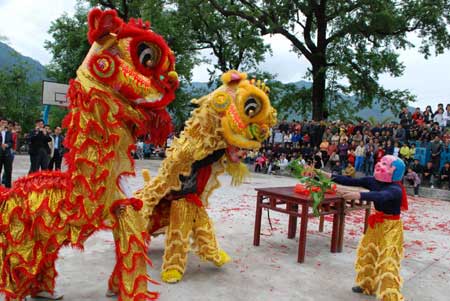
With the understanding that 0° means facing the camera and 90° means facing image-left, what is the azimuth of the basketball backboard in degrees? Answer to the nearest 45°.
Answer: approximately 315°

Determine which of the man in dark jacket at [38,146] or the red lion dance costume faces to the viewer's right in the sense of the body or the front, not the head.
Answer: the red lion dance costume

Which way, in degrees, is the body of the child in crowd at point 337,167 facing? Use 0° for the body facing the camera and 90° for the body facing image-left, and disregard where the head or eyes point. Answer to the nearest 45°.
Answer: approximately 0°

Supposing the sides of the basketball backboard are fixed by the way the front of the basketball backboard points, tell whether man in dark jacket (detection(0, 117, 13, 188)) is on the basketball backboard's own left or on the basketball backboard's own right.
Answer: on the basketball backboard's own right

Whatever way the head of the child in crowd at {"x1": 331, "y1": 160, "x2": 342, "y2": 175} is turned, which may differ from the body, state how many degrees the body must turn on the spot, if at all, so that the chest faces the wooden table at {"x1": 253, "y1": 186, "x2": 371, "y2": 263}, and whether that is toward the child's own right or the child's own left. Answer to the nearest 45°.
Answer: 0° — they already face it

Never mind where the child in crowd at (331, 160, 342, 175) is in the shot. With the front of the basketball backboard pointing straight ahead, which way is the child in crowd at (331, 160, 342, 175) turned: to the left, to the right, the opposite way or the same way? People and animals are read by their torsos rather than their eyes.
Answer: to the right

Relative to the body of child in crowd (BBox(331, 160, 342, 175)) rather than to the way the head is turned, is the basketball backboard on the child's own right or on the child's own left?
on the child's own right

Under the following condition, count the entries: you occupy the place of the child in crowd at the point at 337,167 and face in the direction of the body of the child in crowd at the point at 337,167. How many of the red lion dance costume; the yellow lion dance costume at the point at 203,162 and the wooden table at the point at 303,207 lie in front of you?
3

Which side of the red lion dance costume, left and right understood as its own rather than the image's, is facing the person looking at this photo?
right

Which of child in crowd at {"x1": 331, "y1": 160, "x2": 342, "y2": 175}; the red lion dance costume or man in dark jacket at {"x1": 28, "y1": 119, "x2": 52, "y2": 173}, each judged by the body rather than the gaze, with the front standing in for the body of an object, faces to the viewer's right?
the red lion dance costume

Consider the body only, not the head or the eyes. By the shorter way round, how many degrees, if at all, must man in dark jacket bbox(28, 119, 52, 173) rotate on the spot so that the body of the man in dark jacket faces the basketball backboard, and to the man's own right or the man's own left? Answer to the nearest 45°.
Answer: approximately 180°
